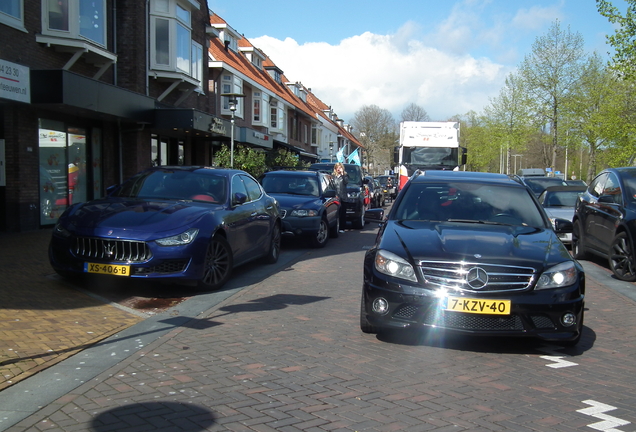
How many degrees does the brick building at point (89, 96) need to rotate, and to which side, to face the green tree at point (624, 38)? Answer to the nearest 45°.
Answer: approximately 45° to its left

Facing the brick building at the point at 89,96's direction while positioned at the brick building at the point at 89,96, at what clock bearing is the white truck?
The white truck is roughly at 10 o'clock from the brick building.

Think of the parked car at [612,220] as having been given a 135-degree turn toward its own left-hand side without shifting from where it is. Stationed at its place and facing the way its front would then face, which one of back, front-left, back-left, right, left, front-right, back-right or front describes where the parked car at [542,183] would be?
front

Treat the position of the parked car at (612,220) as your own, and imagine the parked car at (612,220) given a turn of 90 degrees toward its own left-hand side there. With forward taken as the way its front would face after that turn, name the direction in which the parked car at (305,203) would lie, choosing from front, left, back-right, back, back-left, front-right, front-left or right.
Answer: back-left

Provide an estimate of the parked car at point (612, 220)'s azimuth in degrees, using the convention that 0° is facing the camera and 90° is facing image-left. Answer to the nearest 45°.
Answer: approximately 315°

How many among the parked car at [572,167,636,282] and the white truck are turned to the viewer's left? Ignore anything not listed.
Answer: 0

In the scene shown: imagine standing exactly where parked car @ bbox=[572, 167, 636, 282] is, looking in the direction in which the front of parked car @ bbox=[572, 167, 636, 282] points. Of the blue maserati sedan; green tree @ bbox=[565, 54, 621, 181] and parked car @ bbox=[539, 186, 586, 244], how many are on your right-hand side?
1

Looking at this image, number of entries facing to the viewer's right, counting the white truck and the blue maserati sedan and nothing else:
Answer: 0

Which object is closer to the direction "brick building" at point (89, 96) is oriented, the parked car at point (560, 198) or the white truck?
the parked car

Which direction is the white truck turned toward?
toward the camera

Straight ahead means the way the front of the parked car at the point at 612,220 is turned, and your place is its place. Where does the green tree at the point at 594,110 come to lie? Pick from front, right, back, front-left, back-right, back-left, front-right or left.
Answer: back-left

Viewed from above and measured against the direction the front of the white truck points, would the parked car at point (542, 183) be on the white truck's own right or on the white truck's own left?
on the white truck's own left

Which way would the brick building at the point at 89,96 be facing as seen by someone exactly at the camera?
facing the viewer and to the right of the viewer

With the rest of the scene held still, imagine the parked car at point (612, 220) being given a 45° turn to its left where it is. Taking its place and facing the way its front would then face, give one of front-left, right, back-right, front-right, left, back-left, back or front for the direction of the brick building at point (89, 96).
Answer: back

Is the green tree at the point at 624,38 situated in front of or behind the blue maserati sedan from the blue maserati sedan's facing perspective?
behind

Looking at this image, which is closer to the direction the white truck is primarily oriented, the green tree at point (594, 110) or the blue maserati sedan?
the blue maserati sedan

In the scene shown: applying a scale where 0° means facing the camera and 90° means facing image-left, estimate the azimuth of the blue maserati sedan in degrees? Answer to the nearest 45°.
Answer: approximately 45°
